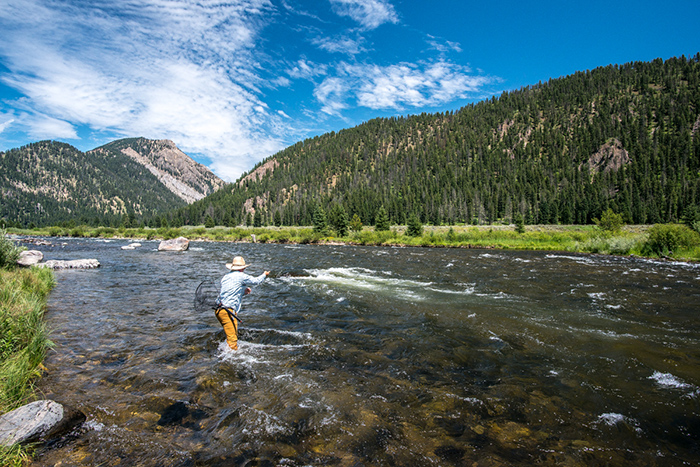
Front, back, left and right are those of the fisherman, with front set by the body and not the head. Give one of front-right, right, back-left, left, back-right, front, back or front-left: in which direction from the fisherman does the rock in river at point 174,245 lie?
front-left

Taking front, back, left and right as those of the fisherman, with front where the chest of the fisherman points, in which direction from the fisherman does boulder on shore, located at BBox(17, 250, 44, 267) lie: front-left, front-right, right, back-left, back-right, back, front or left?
left

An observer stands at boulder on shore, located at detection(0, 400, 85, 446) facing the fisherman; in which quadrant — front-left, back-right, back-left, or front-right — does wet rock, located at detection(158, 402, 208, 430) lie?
front-right

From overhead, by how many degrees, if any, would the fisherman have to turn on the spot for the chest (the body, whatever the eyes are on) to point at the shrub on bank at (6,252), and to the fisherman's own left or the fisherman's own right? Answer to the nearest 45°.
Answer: approximately 90° to the fisherman's own left

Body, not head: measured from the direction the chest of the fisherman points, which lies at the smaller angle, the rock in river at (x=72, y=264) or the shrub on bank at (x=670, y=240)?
the shrub on bank

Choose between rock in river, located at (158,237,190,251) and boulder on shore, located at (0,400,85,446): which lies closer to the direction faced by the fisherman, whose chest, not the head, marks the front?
the rock in river

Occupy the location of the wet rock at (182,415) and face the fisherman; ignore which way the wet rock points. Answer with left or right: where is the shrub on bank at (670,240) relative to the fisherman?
right

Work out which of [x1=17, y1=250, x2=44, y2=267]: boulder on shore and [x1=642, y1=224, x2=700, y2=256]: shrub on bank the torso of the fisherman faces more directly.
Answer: the shrub on bank

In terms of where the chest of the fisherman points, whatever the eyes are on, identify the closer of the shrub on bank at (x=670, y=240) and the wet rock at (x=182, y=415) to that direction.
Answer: the shrub on bank

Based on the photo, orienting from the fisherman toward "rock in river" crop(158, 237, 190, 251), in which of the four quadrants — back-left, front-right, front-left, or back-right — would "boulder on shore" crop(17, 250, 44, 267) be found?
front-left

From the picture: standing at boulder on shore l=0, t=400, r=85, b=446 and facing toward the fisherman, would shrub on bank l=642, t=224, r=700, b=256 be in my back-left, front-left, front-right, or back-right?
front-right

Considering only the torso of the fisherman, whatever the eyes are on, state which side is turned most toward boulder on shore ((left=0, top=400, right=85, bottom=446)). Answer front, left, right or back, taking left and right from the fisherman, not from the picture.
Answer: back

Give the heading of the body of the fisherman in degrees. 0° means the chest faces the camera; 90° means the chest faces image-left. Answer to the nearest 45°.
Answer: approximately 225°
